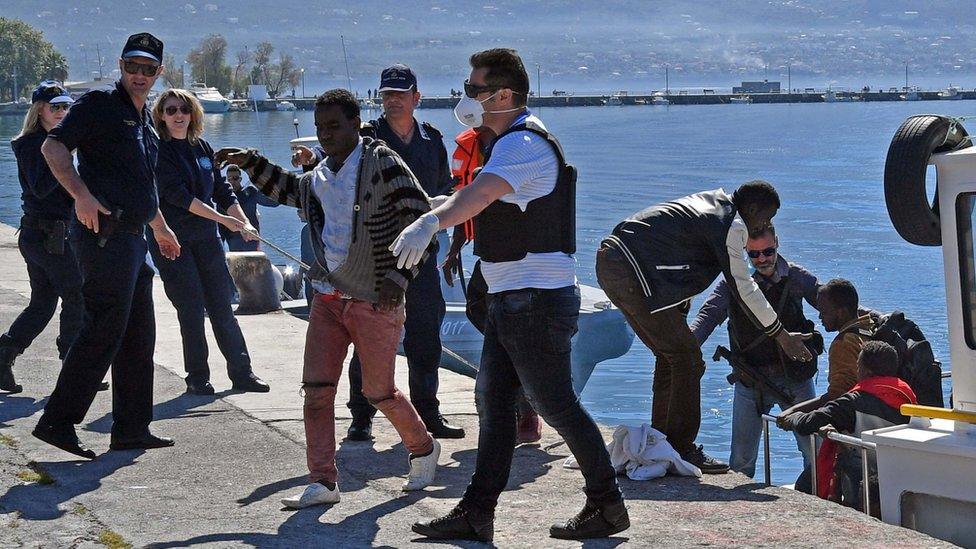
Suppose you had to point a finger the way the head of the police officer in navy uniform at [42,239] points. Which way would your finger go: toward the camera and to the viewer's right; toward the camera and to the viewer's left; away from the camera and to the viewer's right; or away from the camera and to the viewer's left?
toward the camera and to the viewer's right

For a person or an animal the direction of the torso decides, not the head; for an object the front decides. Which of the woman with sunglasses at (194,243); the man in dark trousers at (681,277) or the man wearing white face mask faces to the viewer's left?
the man wearing white face mask

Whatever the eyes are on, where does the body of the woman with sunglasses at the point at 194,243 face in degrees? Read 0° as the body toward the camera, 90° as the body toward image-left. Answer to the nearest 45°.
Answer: approximately 315°

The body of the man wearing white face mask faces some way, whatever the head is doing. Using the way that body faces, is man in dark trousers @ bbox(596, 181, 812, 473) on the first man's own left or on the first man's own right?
on the first man's own right

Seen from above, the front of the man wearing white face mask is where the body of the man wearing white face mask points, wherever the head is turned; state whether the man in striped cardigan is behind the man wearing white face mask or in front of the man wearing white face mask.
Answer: in front

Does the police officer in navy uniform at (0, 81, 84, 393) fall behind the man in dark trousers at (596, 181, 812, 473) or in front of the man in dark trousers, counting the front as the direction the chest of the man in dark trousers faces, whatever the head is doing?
behind

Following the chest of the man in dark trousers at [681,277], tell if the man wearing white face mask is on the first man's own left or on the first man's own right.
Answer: on the first man's own right

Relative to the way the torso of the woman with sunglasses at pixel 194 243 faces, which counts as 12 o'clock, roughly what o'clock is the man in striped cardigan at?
The man in striped cardigan is roughly at 1 o'clock from the woman with sunglasses.

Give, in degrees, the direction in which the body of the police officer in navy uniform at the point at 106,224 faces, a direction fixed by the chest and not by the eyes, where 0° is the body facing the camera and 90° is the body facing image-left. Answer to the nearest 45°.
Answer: approximately 315°

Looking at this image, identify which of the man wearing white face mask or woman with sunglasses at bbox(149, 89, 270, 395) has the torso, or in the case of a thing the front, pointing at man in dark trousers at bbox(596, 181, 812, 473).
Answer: the woman with sunglasses

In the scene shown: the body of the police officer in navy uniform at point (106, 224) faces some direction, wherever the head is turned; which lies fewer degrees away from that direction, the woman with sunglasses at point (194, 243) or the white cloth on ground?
the white cloth on ground
